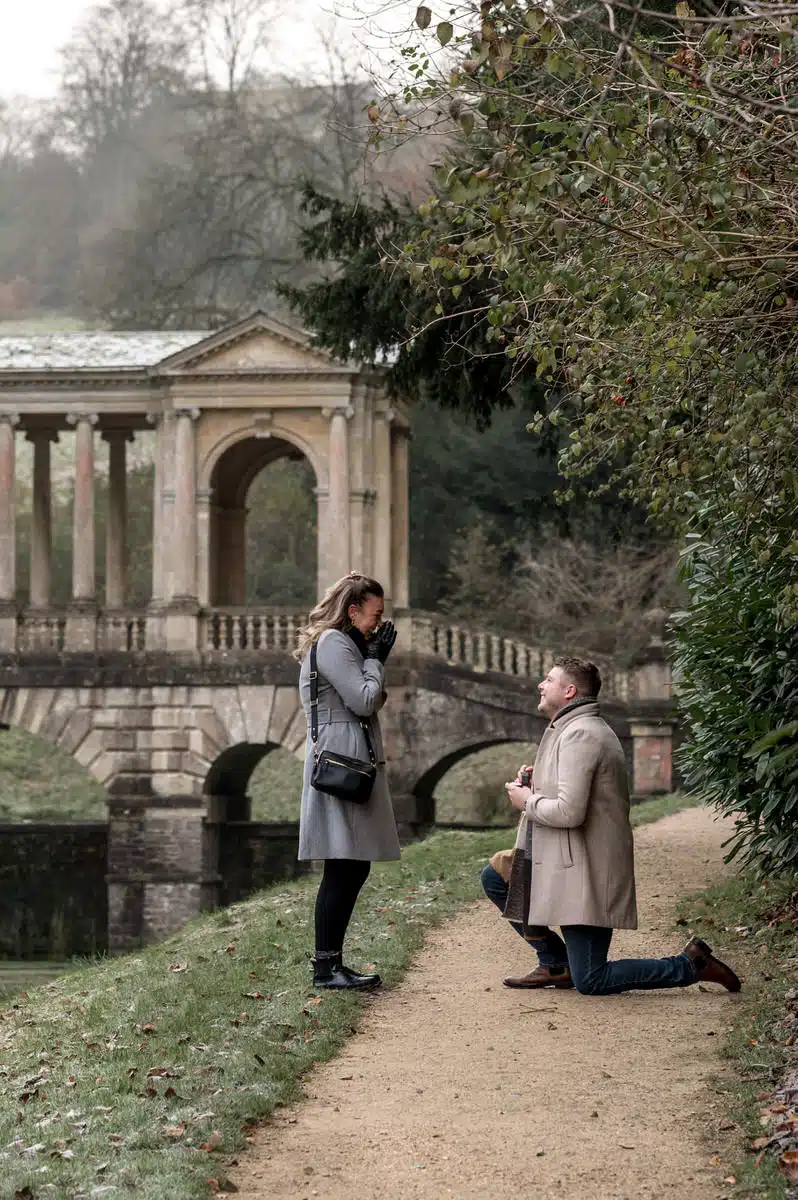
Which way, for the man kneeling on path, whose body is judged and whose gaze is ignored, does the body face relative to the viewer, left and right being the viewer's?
facing to the left of the viewer

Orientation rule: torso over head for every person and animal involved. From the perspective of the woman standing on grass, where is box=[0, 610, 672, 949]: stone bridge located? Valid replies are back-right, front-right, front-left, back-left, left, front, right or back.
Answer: left

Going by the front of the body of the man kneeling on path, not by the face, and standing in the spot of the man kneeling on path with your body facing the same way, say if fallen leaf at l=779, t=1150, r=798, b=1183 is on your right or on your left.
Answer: on your left

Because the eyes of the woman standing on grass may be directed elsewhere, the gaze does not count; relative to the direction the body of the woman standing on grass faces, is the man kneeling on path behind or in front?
in front

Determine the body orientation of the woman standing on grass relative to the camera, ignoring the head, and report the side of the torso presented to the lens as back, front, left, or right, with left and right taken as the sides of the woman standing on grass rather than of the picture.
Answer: right

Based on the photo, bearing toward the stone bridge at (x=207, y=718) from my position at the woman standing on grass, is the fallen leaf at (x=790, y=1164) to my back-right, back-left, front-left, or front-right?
back-right

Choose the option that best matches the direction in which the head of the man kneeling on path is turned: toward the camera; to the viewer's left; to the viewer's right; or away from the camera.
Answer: to the viewer's left

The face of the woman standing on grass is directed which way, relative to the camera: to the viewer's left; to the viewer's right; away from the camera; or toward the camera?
to the viewer's right

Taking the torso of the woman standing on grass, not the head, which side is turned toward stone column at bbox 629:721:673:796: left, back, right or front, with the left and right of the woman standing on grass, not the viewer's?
left

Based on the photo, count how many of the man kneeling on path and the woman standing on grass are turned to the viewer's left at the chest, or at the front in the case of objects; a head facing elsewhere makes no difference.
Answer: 1

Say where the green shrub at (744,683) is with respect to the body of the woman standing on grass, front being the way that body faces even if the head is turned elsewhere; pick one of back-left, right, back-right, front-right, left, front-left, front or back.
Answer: front-left

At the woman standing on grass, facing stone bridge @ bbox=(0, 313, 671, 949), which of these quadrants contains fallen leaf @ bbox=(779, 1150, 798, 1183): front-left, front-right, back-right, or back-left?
back-right

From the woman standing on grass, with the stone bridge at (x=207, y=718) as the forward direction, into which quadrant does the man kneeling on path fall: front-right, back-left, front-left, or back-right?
back-right

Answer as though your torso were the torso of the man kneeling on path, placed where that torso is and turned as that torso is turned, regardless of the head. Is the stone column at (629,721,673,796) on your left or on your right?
on your right

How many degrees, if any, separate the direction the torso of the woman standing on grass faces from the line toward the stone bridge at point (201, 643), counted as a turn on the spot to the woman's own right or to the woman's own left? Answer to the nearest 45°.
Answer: approximately 90° to the woman's own left

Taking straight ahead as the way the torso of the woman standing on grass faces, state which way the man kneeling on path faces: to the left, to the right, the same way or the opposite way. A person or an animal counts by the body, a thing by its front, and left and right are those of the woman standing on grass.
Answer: the opposite way
